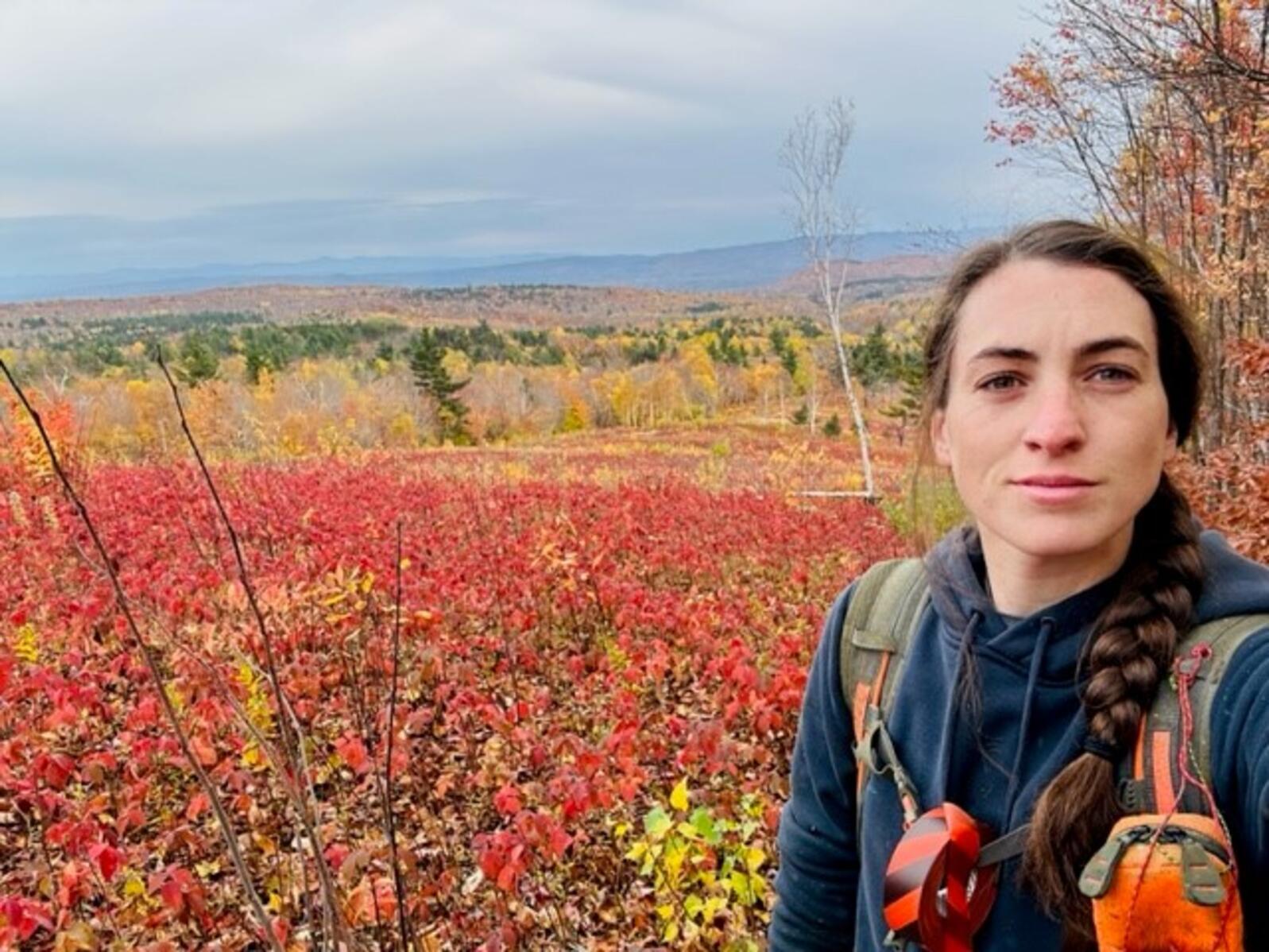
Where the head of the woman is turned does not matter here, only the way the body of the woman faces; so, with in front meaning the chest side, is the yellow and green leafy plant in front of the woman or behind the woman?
behind

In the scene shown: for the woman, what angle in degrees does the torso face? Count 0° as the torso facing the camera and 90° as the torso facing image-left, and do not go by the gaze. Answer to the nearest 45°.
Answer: approximately 0°

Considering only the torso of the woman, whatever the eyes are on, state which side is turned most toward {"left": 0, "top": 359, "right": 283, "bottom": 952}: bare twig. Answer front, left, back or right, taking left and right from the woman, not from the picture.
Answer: right
